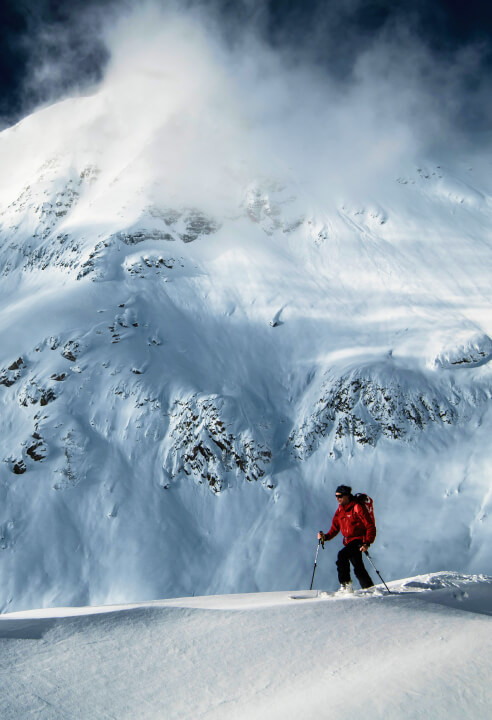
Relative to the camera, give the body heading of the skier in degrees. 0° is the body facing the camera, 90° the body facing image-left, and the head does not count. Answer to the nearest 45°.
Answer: approximately 45°

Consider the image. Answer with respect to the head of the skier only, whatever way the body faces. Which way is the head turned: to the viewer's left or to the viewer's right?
to the viewer's left

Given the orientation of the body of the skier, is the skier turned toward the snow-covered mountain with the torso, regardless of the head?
no
